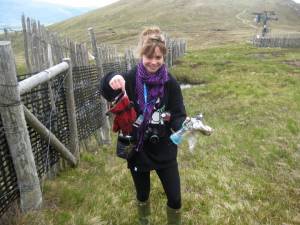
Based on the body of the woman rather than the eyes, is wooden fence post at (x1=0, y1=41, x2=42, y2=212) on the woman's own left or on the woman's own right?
on the woman's own right

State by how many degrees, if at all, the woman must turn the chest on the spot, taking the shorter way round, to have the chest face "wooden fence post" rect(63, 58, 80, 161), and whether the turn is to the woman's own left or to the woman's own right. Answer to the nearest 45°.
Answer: approximately 135° to the woman's own right

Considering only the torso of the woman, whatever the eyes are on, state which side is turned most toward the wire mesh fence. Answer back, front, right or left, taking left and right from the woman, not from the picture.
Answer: right

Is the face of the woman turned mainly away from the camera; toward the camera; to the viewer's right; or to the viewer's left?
toward the camera

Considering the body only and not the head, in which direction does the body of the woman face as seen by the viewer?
toward the camera
